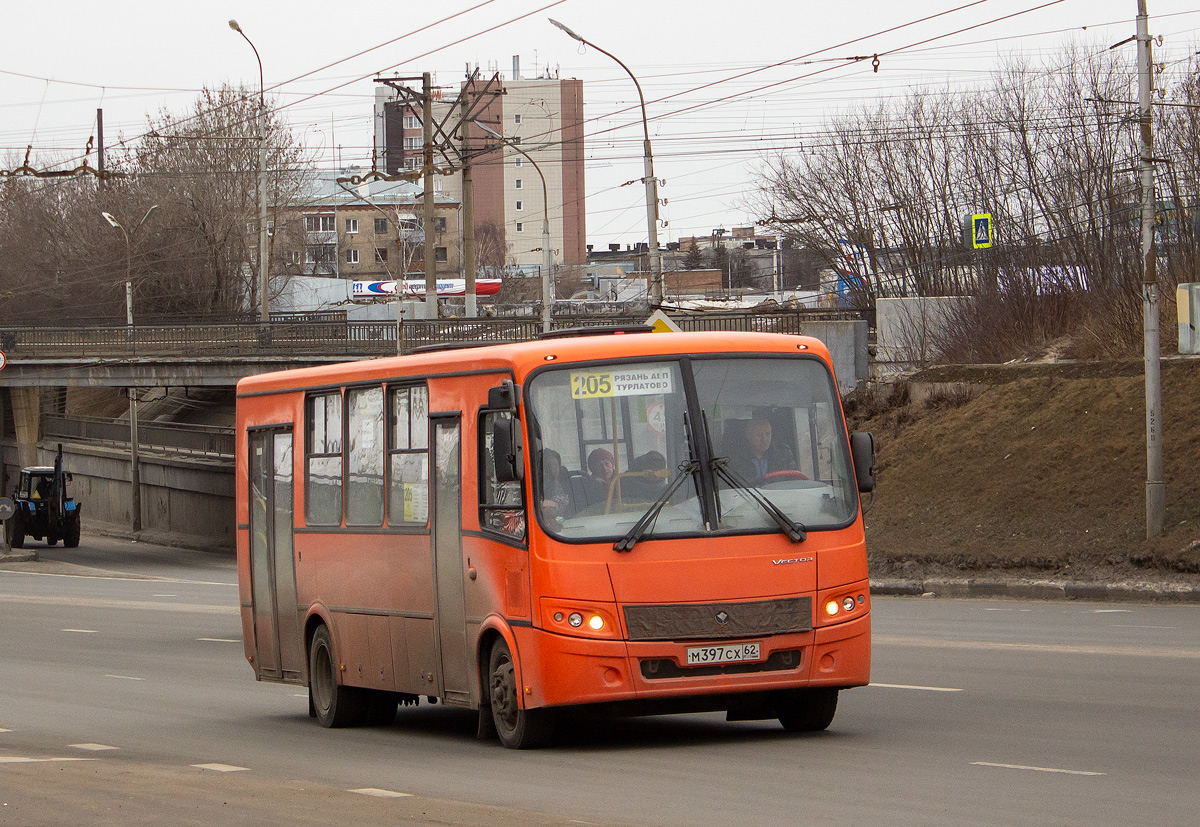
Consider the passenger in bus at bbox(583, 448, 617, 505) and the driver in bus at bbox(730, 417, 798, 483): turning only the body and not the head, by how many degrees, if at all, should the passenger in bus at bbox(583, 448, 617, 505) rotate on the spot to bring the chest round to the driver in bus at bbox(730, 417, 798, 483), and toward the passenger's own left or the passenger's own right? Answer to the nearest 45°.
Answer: approximately 45° to the passenger's own left

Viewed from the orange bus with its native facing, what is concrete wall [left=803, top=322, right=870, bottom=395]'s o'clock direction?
The concrete wall is roughly at 8 o'clock from the orange bus.

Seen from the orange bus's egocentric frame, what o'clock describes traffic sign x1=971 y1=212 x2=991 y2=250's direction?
The traffic sign is roughly at 8 o'clock from the orange bus.

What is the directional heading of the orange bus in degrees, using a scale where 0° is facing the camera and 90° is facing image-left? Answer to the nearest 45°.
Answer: approximately 315°

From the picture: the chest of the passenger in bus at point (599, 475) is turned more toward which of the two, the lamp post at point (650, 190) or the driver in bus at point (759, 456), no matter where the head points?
the driver in bus

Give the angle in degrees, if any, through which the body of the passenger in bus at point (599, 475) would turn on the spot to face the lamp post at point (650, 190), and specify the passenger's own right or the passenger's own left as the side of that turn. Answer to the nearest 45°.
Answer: approximately 135° to the passenger's own left

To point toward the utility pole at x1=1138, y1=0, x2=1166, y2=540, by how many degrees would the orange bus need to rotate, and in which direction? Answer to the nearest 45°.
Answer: approximately 90° to its left

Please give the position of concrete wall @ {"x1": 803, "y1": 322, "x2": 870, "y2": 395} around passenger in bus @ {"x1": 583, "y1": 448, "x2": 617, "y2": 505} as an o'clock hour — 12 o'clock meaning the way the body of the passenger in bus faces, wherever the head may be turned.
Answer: The concrete wall is roughly at 8 o'clock from the passenger in bus.

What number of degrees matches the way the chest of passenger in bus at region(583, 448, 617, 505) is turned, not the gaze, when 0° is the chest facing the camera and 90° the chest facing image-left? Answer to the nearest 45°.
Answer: approximately 315°

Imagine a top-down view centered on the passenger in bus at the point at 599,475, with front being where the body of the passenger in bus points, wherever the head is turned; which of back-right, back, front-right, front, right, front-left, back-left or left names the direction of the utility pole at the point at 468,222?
back-left

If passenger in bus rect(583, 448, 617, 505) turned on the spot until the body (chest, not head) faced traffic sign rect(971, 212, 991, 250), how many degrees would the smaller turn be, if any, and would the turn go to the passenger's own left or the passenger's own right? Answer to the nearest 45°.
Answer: approximately 135° to the passenger's own left
